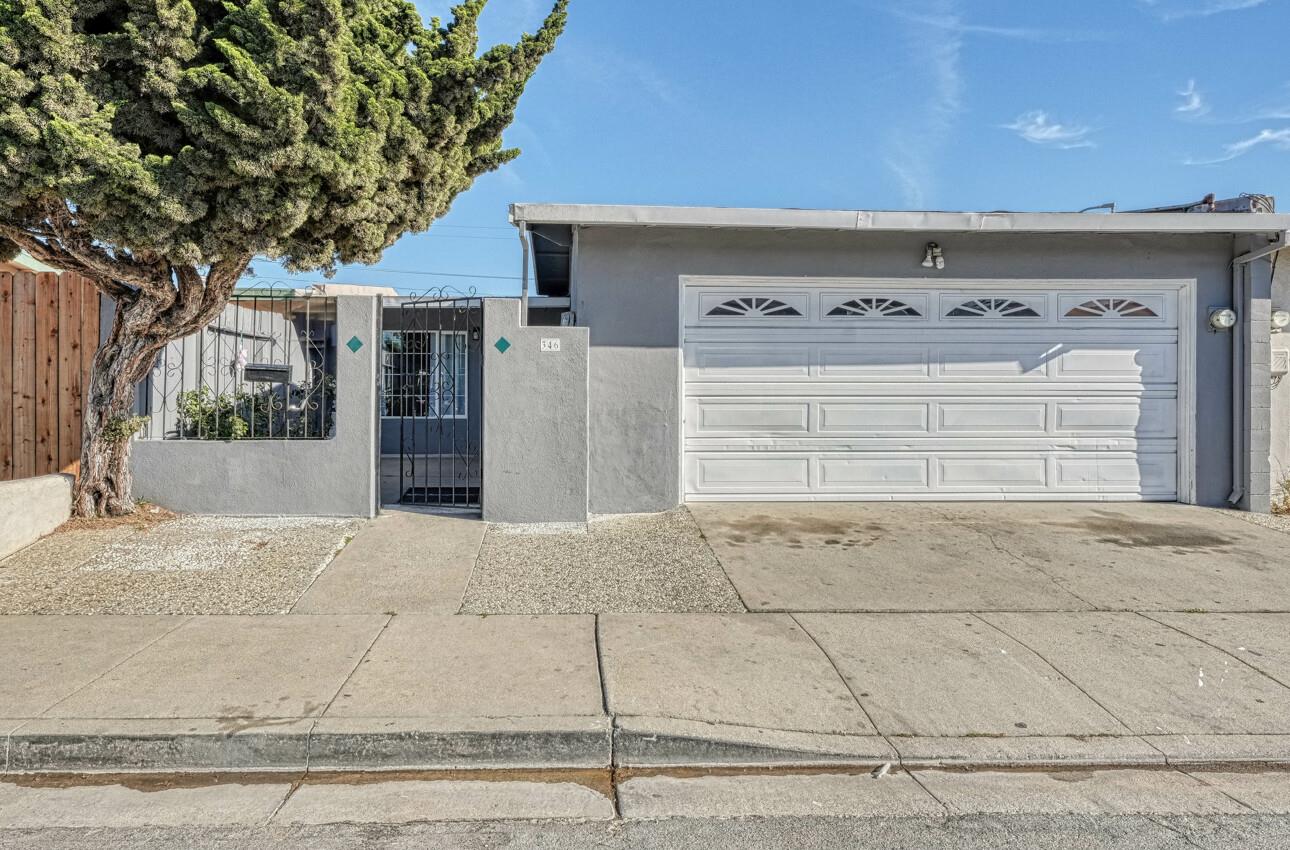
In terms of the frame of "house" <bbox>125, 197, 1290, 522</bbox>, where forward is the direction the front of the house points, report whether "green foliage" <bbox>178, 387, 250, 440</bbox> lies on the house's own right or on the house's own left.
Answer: on the house's own right

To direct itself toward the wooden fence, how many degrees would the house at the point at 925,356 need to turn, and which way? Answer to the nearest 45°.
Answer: approximately 90° to its right

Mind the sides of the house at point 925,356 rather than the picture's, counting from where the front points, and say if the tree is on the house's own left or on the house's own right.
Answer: on the house's own right

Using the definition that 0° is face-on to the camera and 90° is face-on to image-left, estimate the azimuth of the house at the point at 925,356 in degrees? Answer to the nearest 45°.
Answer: approximately 0°

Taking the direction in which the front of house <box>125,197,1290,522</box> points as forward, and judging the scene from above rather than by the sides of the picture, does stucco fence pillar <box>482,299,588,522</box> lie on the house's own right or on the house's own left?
on the house's own right

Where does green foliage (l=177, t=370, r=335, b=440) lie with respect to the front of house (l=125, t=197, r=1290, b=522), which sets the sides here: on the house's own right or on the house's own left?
on the house's own right

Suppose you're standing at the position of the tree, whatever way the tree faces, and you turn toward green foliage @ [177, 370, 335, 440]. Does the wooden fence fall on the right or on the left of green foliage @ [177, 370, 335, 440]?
left
